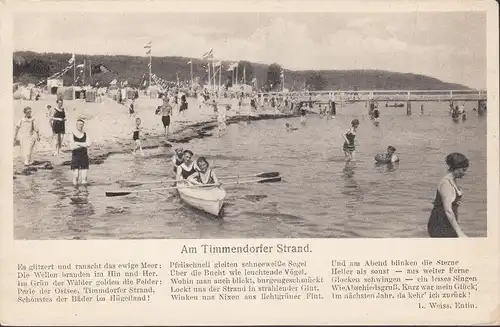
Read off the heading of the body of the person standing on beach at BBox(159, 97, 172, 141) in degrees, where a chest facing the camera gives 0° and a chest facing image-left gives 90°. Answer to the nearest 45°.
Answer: approximately 0°

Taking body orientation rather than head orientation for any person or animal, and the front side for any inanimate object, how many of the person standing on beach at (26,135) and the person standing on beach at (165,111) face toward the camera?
2

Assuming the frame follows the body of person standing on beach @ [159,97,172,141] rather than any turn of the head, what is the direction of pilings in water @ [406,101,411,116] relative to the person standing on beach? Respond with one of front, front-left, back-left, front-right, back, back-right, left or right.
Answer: left

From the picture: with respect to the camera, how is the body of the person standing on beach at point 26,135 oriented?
toward the camera

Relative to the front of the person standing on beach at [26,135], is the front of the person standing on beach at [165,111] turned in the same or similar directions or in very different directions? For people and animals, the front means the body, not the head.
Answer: same or similar directions
